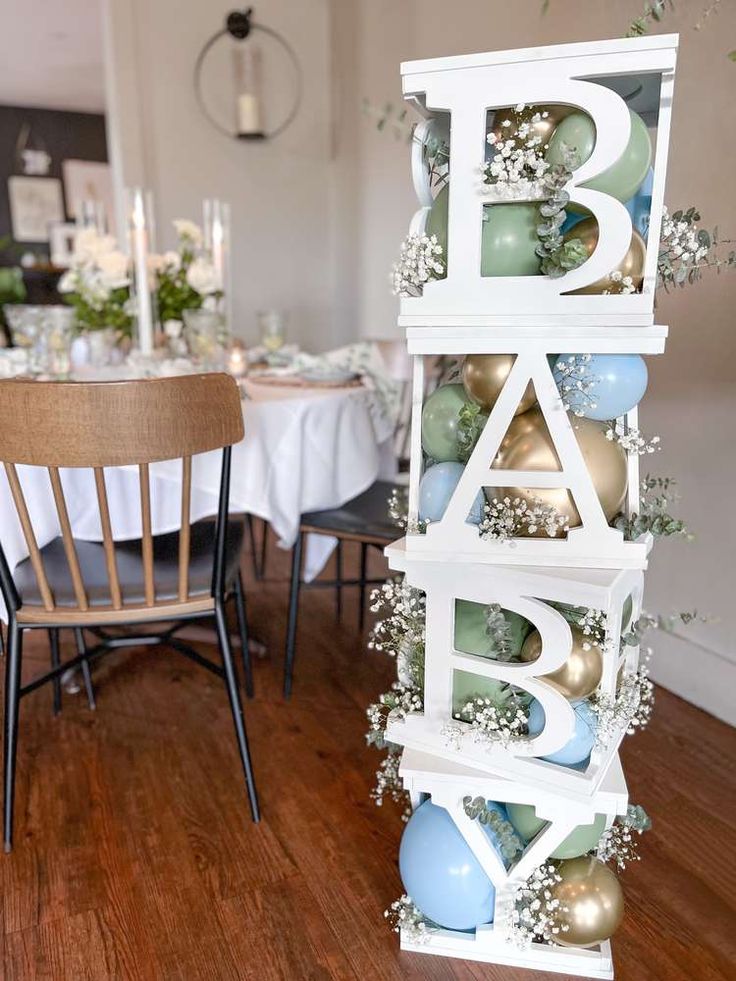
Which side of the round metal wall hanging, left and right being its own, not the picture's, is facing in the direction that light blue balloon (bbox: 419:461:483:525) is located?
front

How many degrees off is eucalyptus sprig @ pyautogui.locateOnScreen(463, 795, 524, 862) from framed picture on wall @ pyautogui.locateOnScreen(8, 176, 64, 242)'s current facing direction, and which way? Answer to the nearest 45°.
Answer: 0° — it already faces it

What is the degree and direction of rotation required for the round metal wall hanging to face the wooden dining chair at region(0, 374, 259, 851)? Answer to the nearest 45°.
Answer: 0° — it already faces it

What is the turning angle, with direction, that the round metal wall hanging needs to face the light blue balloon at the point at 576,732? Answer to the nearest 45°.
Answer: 0° — it already faces it

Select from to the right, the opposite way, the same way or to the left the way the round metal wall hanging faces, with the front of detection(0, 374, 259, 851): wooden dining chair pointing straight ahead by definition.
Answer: the opposite way

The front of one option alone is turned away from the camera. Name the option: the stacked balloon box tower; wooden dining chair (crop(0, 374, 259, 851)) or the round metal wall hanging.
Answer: the wooden dining chair

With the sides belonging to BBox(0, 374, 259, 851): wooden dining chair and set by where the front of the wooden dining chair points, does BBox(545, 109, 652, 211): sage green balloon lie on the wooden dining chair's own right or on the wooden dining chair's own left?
on the wooden dining chair's own right

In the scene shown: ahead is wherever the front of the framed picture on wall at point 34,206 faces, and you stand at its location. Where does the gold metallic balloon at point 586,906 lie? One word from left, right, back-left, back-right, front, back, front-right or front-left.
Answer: front

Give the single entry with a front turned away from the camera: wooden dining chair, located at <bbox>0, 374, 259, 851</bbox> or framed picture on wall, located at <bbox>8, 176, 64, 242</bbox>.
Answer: the wooden dining chair

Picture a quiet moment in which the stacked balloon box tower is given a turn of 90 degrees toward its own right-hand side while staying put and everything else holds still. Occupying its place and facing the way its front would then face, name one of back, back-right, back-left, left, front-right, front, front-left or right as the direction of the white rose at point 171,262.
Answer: front-right

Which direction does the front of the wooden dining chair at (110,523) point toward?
away from the camera

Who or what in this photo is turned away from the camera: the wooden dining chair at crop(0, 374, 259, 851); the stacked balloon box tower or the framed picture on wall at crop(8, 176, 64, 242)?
the wooden dining chair

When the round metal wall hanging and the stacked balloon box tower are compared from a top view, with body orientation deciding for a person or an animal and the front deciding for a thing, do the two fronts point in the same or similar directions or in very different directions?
same or similar directions

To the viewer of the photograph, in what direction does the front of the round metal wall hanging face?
facing the viewer

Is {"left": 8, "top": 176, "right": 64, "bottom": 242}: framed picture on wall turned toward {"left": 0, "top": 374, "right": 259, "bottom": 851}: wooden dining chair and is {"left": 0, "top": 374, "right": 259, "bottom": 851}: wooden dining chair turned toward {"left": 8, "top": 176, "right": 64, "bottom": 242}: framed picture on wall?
yes

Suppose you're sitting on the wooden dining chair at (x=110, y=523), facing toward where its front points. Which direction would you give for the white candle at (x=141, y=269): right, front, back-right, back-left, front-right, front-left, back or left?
front

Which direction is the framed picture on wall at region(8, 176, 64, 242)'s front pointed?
toward the camera

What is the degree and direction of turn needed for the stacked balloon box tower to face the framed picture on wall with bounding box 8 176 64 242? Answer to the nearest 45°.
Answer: approximately 135° to its right

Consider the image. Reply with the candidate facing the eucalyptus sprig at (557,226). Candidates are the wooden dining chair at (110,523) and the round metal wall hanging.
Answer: the round metal wall hanging

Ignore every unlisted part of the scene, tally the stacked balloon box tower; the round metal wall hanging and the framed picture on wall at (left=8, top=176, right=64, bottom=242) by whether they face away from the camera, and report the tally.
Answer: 0

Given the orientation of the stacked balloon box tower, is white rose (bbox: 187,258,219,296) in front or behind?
behind
